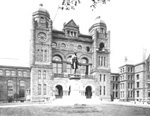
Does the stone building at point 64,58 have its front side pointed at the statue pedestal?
yes

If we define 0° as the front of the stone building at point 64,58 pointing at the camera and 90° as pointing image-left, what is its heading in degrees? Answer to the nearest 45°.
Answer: approximately 0°

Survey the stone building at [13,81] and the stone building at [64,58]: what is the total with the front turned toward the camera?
2

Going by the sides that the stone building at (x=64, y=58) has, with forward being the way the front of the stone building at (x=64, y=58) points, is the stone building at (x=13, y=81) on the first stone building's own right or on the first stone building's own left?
on the first stone building's own right

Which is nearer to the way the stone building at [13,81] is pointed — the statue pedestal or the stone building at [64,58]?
the statue pedestal

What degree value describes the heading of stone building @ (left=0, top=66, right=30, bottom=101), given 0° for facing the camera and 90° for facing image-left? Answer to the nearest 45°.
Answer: approximately 0°

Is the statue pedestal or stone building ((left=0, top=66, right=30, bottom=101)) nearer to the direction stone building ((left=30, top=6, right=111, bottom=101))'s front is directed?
the statue pedestal

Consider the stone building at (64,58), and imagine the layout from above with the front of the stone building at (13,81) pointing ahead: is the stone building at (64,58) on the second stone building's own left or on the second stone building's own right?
on the second stone building's own left
